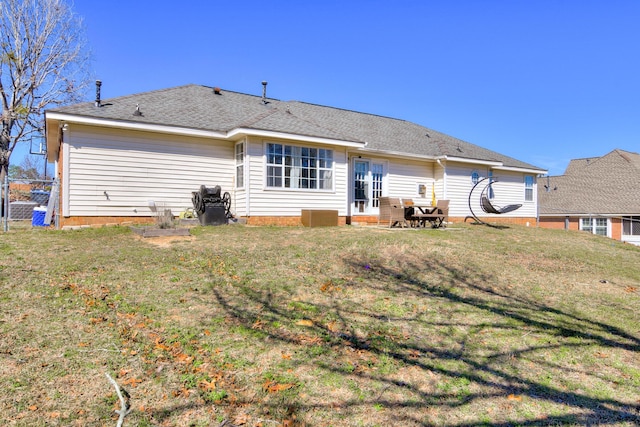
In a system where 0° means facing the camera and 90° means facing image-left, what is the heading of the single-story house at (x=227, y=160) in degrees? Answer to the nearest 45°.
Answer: approximately 135°

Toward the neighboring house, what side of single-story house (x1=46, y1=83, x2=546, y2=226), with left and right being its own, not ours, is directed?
right

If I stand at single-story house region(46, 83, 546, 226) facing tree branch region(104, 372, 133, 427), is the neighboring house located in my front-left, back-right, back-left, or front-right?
back-left

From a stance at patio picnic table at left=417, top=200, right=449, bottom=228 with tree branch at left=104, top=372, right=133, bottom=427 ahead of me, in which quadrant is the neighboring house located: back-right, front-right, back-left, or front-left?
back-left

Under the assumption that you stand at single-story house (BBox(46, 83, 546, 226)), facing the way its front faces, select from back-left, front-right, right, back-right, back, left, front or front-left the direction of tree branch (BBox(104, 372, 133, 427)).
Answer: back-left
